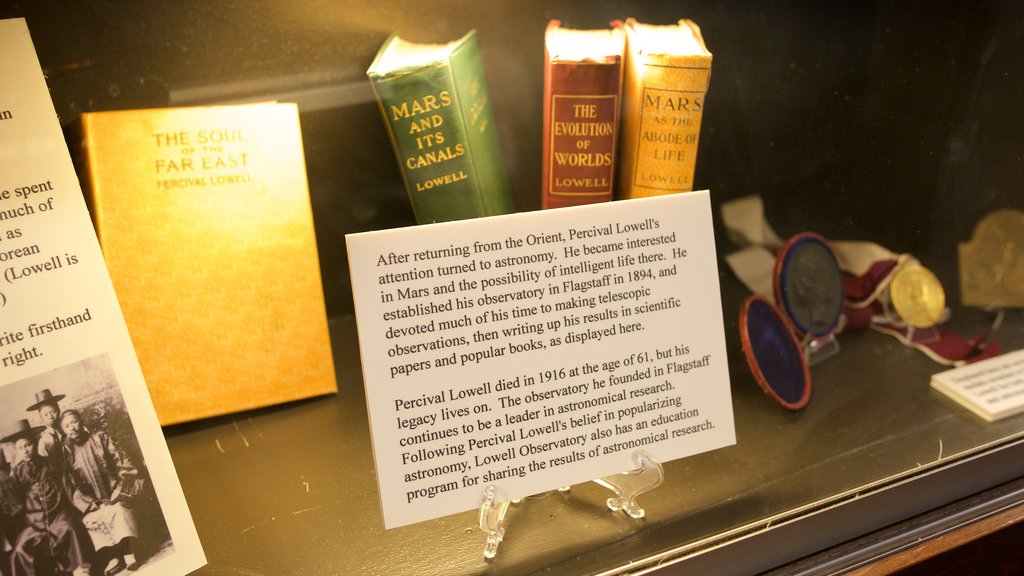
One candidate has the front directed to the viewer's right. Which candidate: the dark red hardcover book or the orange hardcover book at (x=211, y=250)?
the dark red hardcover book

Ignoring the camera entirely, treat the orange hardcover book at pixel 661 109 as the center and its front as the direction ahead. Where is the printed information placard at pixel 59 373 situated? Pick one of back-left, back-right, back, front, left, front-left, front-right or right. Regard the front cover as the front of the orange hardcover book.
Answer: back-right

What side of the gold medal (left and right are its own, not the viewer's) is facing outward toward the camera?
front

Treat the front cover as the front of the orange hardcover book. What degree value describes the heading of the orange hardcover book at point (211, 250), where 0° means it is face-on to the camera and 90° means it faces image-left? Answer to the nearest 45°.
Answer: approximately 0°

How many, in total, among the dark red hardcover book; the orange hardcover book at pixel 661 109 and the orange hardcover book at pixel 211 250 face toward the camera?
1

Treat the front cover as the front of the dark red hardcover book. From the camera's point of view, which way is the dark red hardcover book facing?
to the viewer's right

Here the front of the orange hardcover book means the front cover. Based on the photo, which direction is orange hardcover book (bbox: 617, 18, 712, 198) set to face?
to the viewer's right

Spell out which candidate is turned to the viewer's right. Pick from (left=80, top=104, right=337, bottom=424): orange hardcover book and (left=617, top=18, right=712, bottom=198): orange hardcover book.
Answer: (left=617, top=18, right=712, bottom=198): orange hardcover book

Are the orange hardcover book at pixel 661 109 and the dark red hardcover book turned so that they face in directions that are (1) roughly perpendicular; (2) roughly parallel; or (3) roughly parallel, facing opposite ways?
roughly parallel

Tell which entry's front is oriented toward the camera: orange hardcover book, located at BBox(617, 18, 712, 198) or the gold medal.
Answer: the gold medal

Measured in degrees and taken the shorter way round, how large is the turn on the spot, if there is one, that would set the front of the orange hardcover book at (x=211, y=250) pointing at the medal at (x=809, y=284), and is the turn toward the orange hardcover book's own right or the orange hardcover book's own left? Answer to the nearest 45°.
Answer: approximately 90° to the orange hardcover book's own left

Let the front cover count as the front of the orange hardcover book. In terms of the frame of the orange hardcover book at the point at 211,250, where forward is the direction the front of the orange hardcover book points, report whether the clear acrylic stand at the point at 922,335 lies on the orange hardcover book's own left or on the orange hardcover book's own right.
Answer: on the orange hardcover book's own left
